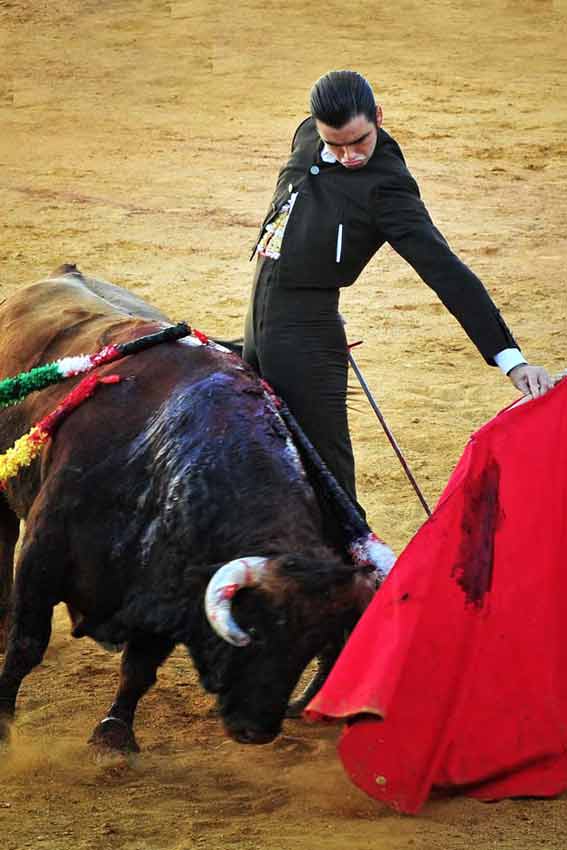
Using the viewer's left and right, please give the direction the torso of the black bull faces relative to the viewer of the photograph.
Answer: facing the viewer and to the right of the viewer
